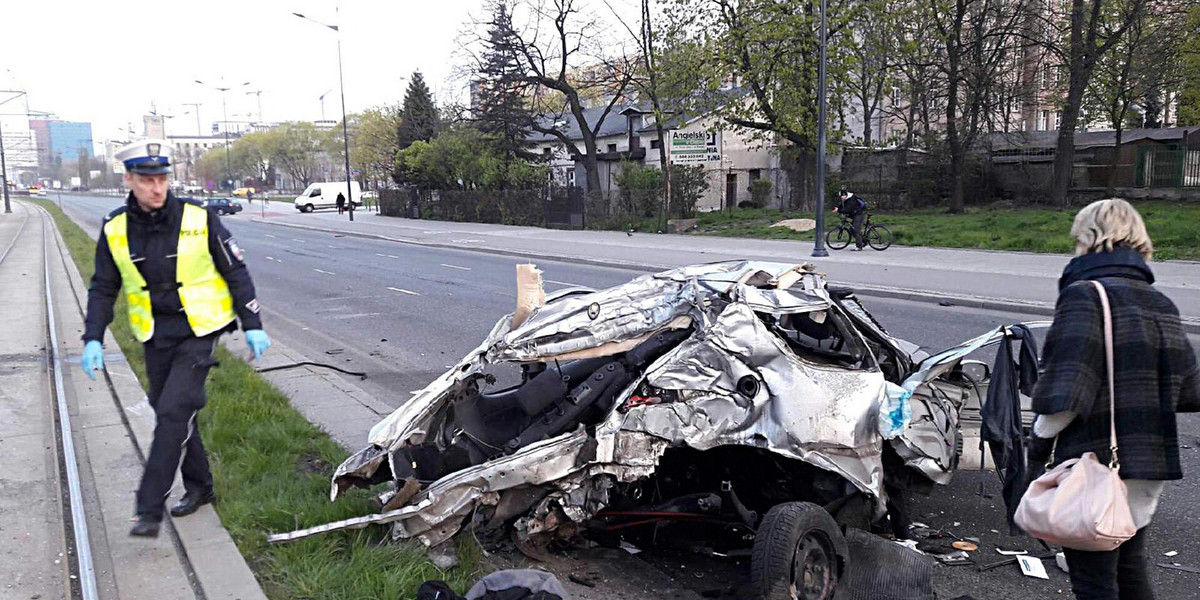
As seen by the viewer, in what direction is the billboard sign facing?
toward the camera

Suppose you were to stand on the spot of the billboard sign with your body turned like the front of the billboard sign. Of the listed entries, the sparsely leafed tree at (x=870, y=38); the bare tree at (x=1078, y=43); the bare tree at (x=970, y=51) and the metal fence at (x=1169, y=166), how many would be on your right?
0

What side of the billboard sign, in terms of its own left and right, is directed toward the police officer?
front

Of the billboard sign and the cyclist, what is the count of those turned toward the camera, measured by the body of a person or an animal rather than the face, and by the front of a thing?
1

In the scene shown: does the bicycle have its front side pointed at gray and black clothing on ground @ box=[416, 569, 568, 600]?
no

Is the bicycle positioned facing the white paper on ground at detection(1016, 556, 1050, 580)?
no

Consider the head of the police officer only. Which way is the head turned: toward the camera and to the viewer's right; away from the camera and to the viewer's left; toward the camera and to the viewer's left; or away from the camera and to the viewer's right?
toward the camera and to the viewer's right

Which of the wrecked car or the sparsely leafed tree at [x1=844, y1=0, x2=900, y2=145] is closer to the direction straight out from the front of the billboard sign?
the wrecked car

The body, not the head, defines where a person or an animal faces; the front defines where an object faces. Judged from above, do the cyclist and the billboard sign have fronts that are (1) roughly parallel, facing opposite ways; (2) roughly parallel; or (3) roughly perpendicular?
roughly perpendicular

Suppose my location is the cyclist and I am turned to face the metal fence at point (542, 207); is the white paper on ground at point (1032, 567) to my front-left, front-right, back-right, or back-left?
back-left
